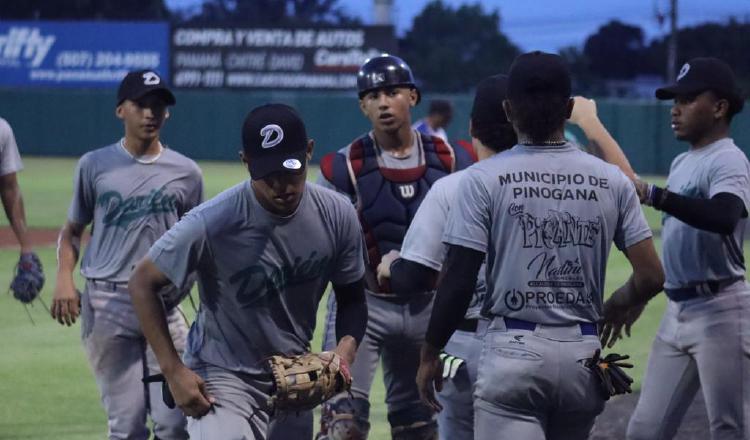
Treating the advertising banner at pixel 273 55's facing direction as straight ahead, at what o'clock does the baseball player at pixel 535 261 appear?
The baseball player is roughly at 12 o'clock from the advertising banner.

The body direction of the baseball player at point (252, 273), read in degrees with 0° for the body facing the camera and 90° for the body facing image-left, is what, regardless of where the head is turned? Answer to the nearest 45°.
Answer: approximately 0°

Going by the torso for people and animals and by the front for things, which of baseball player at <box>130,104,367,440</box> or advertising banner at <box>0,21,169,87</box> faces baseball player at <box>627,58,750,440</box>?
the advertising banner

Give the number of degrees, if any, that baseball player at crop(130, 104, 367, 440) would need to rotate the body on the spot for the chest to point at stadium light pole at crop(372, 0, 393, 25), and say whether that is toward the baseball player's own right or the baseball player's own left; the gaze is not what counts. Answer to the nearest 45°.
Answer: approximately 180°

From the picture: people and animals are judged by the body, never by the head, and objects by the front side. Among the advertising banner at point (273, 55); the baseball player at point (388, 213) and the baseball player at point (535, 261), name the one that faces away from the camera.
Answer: the baseball player at point (535, 261)

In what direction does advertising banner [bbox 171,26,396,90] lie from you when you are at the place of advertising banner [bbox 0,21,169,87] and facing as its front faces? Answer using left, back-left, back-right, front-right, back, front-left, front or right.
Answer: front-left

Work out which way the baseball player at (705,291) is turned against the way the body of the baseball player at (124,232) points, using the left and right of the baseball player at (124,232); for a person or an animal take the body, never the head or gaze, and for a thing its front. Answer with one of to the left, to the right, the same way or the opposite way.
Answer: to the right

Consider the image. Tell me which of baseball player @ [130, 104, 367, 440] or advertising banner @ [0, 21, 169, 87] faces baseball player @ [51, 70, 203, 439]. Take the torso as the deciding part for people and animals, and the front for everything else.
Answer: the advertising banner

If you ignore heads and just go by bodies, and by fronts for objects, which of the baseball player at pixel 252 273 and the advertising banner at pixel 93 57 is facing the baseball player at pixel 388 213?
the advertising banner

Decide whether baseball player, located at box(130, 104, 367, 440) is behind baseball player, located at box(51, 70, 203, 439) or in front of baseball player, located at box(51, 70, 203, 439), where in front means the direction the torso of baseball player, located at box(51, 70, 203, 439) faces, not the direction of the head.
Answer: in front

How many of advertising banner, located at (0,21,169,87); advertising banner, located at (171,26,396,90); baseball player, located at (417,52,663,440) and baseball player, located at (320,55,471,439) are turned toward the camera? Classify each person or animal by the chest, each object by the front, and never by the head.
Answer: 3

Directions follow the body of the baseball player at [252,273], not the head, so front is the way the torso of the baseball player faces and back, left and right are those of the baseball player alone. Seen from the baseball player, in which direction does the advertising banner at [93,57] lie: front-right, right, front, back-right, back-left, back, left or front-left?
back

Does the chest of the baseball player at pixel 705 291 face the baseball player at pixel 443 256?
yes
